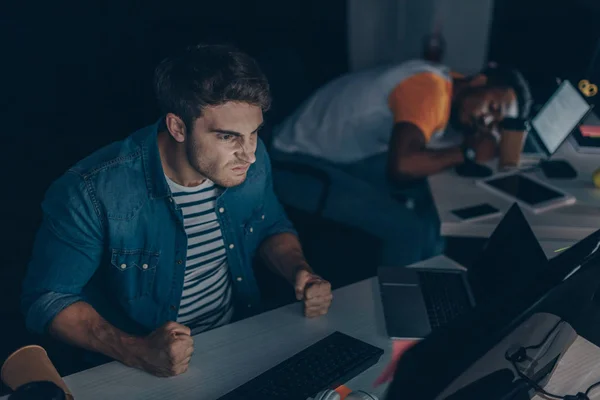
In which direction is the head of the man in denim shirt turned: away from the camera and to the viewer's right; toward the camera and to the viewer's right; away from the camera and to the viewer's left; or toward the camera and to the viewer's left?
toward the camera and to the viewer's right

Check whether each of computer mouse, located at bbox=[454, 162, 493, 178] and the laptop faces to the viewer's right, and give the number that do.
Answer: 1

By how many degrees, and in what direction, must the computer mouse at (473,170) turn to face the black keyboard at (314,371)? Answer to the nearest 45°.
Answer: approximately 90° to its right

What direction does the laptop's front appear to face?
to the viewer's left

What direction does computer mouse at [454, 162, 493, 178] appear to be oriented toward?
to the viewer's right

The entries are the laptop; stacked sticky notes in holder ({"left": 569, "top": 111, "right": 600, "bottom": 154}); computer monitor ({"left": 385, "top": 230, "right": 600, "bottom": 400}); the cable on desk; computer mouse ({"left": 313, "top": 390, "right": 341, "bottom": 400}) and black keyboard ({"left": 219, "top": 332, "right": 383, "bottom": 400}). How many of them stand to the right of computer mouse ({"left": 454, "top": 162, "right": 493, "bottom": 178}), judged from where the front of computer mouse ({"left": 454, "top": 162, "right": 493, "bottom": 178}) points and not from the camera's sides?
5

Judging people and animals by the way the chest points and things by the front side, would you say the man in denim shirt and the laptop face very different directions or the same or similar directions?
very different directions

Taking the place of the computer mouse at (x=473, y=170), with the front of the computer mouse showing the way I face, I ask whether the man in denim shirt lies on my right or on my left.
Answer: on my right

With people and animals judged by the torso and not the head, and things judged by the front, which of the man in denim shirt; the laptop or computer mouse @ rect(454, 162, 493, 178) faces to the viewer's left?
the laptop

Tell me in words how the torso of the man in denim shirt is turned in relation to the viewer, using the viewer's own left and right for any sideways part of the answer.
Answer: facing the viewer and to the right of the viewer

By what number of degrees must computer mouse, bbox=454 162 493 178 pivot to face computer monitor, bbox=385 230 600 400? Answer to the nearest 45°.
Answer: approximately 90° to its right

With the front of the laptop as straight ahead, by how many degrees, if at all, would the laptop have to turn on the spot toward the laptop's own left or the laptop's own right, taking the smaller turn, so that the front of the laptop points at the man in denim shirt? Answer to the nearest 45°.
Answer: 0° — it already faces them

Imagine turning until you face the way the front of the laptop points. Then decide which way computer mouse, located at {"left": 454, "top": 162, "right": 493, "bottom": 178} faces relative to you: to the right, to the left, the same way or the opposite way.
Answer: the opposite way

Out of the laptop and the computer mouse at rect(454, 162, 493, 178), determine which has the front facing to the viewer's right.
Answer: the computer mouse
